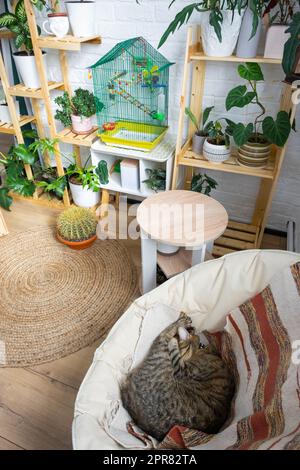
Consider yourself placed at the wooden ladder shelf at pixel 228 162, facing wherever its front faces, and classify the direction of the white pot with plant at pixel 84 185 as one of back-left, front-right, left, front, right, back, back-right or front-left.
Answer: right

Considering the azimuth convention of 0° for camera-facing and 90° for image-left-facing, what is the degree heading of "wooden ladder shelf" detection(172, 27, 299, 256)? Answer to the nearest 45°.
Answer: approximately 0°

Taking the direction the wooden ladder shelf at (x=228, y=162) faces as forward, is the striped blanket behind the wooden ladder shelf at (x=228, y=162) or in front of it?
in front

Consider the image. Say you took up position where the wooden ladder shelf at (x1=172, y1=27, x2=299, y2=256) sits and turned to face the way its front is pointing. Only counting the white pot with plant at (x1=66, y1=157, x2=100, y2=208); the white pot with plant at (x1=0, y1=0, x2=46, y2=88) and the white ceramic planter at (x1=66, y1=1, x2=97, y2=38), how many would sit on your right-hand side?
3

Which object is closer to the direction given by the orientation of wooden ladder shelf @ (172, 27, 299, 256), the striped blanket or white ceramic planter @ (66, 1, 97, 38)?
the striped blanket

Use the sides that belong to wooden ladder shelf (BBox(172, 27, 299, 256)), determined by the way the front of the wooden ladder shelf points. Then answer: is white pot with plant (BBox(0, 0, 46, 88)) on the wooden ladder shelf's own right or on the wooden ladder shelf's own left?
on the wooden ladder shelf's own right

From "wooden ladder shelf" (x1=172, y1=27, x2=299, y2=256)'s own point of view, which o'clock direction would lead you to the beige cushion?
The beige cushion is roughly at 12 o'clock from the wooden ladder shelf.

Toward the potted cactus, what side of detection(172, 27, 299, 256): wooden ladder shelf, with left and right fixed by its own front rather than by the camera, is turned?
right

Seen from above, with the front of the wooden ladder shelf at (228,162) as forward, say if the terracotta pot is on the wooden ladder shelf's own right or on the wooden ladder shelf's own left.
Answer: on the wooden ladder shelf's own right

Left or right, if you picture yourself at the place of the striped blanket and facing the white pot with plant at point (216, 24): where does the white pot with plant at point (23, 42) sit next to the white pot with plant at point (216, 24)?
left

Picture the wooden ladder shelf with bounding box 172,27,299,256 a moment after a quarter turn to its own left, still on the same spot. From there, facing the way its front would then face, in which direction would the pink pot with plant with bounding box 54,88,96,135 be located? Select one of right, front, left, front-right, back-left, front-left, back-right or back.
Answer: back

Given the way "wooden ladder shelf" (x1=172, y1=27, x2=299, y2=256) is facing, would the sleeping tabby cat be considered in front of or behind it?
in front

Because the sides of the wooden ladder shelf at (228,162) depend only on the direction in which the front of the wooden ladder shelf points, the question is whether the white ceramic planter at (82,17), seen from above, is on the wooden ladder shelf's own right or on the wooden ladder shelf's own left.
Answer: on the wooden ladder shelf's own right
